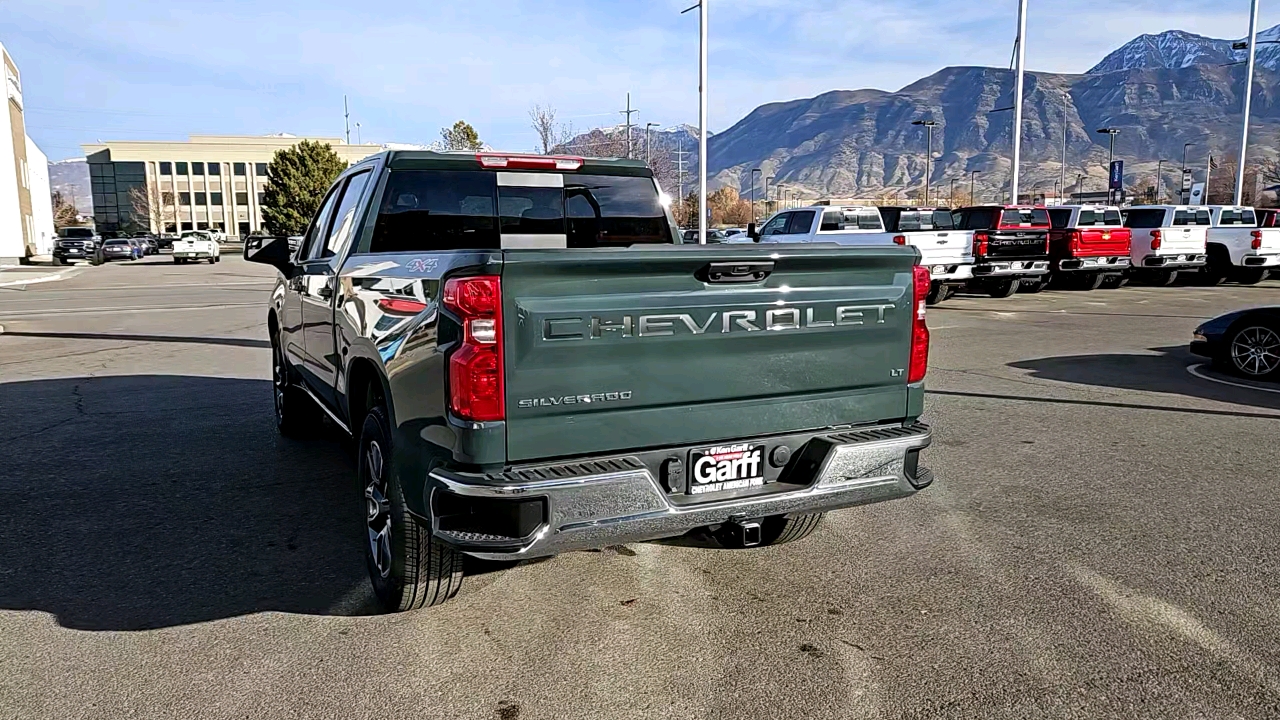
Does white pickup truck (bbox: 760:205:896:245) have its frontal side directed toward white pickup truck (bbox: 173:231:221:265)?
yes

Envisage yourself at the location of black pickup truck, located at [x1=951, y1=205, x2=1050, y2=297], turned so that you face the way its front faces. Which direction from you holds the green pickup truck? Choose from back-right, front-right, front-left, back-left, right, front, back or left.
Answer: back-left

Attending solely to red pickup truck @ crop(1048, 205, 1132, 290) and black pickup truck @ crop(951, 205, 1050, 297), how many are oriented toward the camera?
0

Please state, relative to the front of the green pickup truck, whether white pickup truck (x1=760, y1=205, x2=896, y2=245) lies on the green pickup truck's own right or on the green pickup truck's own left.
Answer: on the green pickup truck's own right

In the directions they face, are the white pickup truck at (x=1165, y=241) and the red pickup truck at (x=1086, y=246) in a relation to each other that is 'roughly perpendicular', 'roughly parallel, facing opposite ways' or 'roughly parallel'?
roughly parallel

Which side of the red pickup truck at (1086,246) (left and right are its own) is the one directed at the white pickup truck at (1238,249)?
right

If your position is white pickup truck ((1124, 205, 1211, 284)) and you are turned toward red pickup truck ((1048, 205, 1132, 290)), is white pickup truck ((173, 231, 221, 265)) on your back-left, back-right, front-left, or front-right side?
front-right

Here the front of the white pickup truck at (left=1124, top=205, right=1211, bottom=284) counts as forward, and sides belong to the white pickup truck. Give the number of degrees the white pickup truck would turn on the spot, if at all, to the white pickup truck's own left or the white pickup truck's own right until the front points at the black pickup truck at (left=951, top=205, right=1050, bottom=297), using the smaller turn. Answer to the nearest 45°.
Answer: approximately 90° to the white pickup truck's own left

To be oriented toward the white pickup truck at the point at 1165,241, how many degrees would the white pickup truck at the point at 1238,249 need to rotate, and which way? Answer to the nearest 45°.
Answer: approximately 90° to its left

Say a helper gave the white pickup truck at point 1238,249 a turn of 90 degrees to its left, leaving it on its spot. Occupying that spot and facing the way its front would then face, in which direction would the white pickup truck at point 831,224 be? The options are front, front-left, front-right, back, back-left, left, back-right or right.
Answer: front

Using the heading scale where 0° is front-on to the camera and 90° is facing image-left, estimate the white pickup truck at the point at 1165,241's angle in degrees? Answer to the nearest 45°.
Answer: approximately 135°

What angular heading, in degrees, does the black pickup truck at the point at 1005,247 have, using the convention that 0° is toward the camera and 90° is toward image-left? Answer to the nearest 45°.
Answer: approximately 135°

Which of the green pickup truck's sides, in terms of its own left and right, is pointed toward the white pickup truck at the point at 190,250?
front

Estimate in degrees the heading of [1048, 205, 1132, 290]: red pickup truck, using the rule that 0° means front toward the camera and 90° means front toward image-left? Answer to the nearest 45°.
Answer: approximately 135°

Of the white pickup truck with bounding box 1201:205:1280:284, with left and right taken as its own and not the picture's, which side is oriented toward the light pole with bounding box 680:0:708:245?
left

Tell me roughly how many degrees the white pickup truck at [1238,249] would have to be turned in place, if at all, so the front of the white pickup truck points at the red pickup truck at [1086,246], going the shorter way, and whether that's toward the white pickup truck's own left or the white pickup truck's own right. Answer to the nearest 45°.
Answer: approximately 90° to the white pickup truck's own left

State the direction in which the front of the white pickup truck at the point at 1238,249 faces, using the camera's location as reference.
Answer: facing away from the viewer and to the left of the viewer

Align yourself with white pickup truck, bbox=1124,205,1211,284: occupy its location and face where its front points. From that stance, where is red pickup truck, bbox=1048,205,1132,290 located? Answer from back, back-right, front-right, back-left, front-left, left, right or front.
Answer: left
